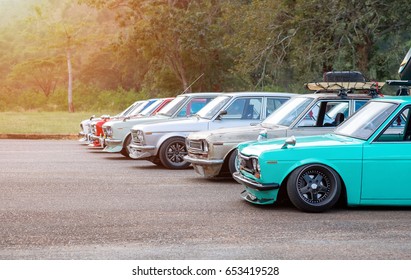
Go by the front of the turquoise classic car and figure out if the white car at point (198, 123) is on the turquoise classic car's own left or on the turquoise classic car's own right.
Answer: on the turquoise classic car's own right

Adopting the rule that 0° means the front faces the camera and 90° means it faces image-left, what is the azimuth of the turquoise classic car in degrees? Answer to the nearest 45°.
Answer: approximately 90°

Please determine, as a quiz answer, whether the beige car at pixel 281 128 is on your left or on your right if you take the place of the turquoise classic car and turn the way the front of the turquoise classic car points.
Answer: on your right
